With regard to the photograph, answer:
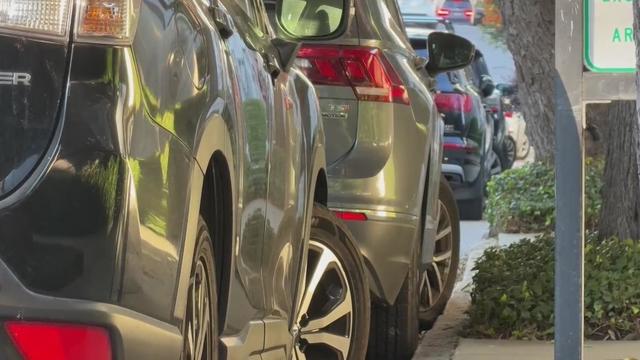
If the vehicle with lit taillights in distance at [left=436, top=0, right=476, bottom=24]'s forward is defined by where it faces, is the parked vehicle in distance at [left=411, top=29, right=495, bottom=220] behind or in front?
behind

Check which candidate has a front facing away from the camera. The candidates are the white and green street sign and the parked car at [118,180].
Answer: the parked car

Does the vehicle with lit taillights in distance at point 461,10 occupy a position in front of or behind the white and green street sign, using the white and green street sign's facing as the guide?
behind

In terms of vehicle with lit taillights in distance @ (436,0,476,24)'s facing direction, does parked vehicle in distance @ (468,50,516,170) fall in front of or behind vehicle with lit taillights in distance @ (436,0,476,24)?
behind

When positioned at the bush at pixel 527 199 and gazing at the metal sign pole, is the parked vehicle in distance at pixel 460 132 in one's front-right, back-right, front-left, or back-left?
back-right

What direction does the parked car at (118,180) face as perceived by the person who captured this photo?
facing away from the viewer

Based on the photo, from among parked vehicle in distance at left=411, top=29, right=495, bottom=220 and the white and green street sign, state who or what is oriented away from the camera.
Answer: the parked vehicle in distance

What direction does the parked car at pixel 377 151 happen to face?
away from the camera

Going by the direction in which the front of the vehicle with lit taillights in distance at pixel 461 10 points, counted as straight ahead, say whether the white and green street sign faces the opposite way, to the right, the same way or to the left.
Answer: the opposite way

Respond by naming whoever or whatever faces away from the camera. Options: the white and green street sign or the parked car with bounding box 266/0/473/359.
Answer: the parked car

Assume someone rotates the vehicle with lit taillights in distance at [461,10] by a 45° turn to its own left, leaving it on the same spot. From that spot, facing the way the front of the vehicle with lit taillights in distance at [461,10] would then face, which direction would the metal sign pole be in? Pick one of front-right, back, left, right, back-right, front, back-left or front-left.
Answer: back-left

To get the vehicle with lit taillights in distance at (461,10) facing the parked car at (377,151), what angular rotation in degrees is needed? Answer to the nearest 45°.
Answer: approximately 180°

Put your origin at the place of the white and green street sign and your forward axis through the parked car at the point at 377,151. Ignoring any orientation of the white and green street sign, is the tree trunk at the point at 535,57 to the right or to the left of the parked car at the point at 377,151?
right

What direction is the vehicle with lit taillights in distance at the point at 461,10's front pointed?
away from the camera

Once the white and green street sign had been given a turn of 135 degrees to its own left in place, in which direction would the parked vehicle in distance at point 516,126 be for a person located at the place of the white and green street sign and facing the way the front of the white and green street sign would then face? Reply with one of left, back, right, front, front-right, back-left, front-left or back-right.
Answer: front-left

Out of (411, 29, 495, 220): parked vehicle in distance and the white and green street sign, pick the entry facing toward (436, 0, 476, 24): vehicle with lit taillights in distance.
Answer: (411, 29, 495, 220): parked vehicle in distance

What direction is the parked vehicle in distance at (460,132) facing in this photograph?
away from the camera

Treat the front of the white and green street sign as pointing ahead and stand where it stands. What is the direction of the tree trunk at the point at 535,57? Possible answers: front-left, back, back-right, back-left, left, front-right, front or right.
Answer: back
